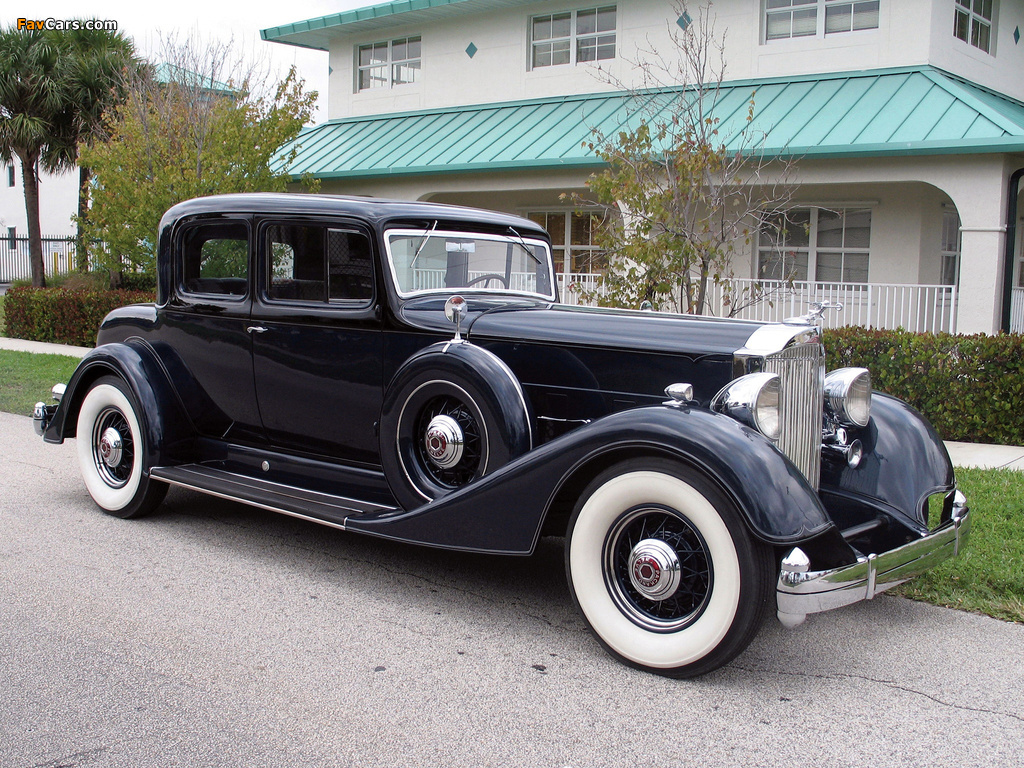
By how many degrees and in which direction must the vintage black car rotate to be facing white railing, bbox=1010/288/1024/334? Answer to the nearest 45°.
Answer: approximately 90° to its left

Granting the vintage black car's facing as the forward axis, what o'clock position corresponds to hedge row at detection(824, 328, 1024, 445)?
The hedge row is roughly at 9 o'clock from the vintage black car.

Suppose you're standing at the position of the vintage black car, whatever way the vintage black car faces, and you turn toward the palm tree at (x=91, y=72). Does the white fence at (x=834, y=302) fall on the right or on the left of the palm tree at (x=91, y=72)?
right

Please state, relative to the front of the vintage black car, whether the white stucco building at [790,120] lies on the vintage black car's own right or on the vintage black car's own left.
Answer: on the vintage black car's own left

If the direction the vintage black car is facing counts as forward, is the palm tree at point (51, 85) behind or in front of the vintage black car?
behind

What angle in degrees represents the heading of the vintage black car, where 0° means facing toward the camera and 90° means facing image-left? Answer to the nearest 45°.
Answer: approximately 315°

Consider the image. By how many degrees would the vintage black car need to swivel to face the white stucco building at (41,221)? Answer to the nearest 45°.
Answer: approximately 180°

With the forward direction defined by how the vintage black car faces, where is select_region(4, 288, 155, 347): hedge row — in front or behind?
behind

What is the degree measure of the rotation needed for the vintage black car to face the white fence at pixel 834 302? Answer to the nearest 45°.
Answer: approximately 90° to its left
